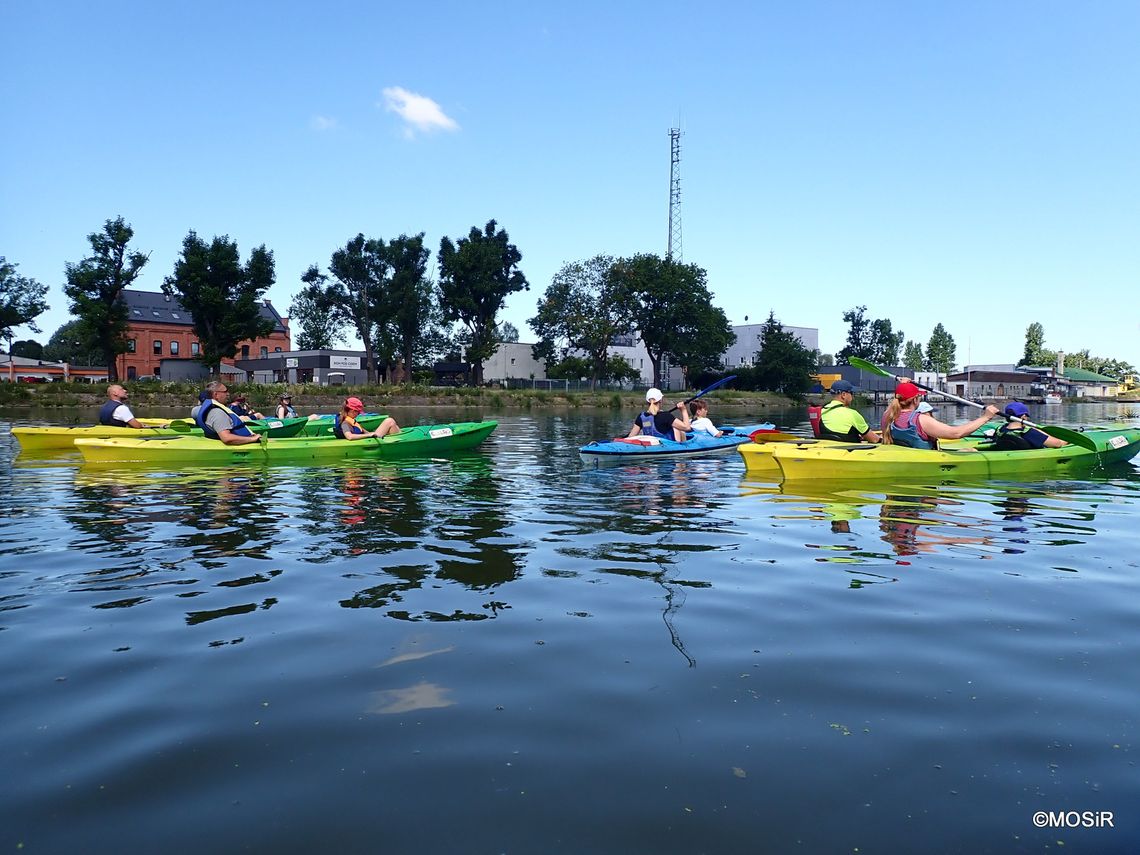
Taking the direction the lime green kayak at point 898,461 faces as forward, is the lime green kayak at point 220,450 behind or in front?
behind

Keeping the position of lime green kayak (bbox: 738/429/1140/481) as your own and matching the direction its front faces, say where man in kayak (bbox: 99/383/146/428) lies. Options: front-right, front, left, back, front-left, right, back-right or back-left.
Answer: back

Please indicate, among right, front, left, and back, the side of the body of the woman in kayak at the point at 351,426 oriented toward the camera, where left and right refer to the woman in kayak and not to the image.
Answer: right

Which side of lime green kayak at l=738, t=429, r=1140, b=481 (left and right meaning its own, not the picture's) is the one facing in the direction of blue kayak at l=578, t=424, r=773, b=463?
back

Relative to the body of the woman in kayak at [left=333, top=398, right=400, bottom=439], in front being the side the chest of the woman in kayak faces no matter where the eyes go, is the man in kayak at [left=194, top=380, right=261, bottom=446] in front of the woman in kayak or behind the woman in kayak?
behind

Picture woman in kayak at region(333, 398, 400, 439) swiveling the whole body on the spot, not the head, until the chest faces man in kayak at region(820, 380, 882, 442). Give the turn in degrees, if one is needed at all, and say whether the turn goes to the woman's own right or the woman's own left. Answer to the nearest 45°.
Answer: approximately 45° to the woman's own right

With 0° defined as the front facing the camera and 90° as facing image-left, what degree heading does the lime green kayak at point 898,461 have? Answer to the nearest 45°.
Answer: approximately 270°

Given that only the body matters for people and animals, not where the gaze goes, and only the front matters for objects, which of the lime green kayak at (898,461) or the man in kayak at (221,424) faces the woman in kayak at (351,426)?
the man in kayak

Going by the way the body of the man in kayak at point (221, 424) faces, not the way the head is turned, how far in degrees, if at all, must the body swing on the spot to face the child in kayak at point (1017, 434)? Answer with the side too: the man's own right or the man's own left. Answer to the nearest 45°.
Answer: approximately 45° to the man's own right

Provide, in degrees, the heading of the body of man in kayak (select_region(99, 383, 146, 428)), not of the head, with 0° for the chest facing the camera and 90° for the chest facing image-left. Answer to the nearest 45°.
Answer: approximately 270°

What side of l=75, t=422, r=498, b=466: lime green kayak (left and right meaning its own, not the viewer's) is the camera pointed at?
right

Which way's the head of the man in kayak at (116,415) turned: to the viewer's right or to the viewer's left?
to the viewer's right

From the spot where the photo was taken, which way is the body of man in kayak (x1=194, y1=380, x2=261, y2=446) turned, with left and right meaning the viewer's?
facing to the right of the viewer
